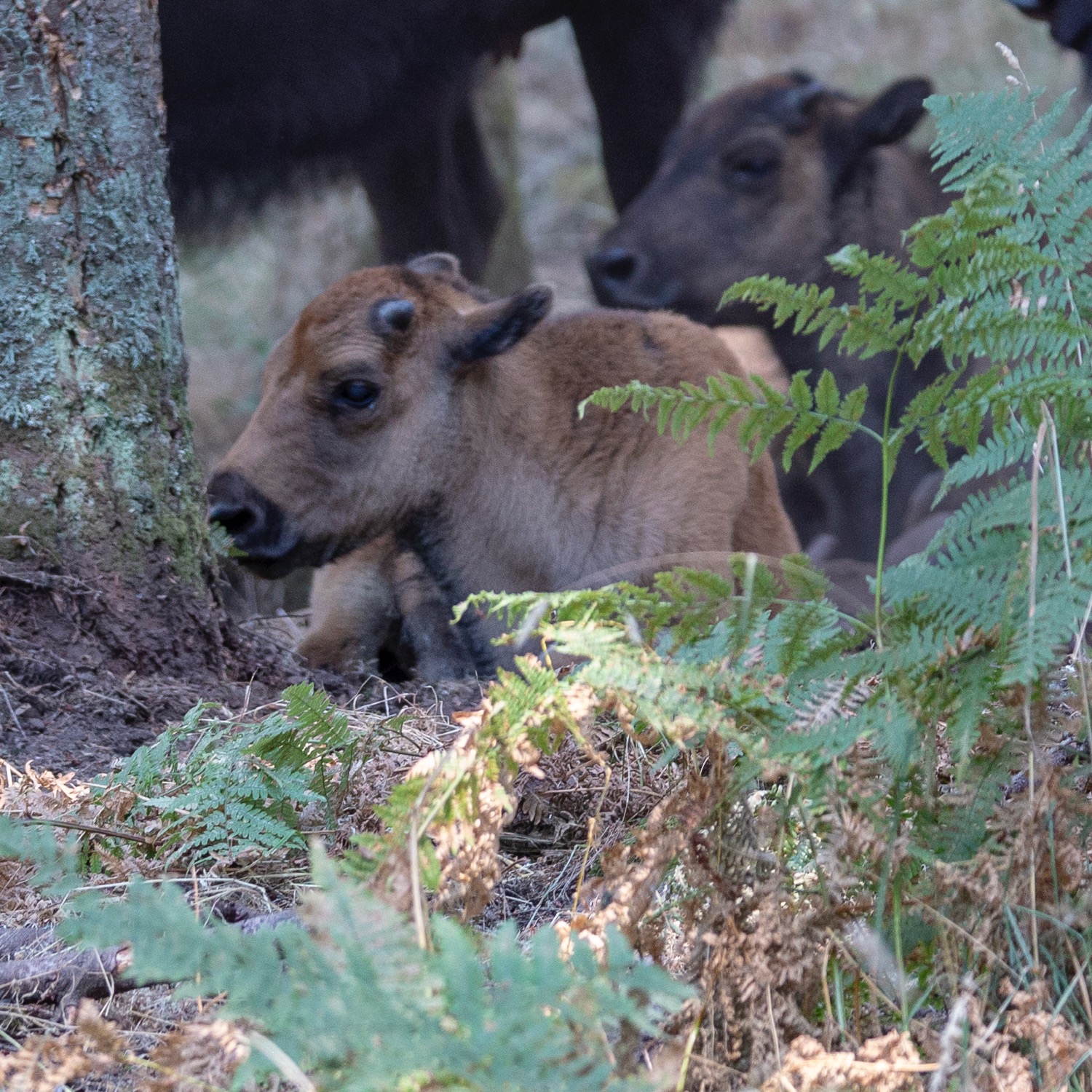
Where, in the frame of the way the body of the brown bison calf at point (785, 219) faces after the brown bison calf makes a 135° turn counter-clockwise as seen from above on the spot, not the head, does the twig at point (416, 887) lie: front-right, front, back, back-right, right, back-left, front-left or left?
front-right

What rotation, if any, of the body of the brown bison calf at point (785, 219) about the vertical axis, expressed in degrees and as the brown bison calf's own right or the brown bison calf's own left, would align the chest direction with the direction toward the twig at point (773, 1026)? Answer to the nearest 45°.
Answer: approximately 90° to the brown bison calf's own left

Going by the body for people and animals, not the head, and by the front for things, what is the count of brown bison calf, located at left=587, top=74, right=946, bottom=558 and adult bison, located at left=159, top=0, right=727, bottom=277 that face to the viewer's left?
2

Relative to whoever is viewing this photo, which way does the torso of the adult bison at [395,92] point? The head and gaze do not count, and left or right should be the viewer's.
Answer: facing to the left of the viewer

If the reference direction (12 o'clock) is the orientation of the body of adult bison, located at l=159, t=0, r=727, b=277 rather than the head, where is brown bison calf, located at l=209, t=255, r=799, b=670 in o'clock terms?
The brown bison calf is roughly at 9 o'clock from the adult bison.

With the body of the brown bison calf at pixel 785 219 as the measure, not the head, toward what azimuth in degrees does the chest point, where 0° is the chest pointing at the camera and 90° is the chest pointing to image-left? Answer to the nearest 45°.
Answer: approximately 90°

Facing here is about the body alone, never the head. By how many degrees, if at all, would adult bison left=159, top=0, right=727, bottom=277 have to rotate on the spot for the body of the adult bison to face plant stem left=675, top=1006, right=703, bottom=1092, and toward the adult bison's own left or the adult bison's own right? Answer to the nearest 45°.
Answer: approximately 90° to the adult bison's own left

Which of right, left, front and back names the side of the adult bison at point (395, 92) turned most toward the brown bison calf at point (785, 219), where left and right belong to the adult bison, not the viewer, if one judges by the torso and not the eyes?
back
